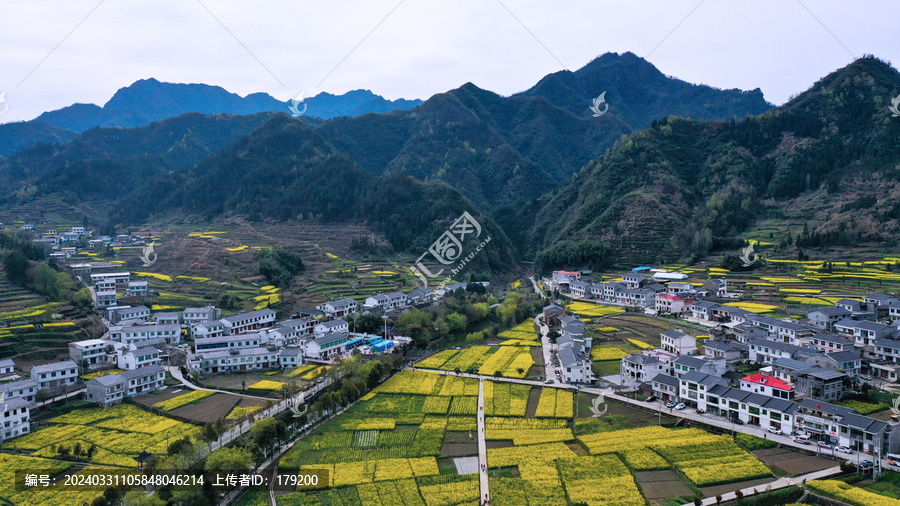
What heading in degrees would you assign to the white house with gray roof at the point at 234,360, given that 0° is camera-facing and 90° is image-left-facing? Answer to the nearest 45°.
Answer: approximately 0°

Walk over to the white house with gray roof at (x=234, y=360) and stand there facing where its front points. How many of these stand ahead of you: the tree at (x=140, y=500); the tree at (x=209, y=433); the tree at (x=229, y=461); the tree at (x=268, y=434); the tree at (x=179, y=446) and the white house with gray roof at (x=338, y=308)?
5

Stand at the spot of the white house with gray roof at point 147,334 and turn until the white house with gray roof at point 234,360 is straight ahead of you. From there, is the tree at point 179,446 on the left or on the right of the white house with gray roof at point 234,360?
right

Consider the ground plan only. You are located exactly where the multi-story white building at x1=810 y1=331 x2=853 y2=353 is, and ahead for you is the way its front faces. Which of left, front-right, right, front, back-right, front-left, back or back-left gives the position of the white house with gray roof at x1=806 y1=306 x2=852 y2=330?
back-right

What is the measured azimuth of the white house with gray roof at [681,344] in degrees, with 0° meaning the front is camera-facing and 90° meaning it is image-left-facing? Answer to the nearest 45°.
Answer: approximately 45°

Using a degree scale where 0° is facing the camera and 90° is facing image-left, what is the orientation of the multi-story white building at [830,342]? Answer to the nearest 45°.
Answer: approximately 45°

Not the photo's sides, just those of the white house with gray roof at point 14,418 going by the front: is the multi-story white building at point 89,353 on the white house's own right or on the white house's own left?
on the white house's own left

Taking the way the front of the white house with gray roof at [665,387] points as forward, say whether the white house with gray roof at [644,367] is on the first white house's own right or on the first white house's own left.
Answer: on the first white house's own right

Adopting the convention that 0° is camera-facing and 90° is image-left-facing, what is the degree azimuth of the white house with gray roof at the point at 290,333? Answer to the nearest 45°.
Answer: approximately 315°
